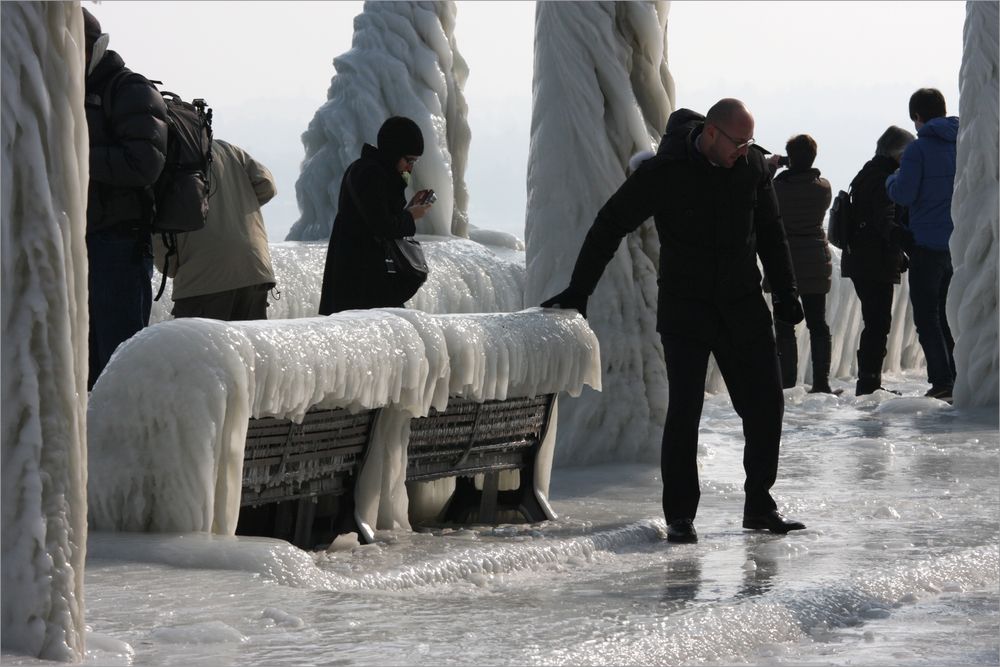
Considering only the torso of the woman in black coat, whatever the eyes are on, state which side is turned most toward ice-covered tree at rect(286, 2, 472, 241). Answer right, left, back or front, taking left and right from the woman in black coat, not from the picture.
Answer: left

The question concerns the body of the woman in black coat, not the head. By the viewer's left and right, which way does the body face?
facing to the right of the viewer

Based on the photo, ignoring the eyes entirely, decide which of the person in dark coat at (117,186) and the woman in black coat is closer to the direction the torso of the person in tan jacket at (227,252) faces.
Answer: the woman in black coat

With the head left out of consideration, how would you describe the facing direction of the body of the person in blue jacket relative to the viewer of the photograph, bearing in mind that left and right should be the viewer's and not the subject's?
facing away from the viewer and to the left of the viewer

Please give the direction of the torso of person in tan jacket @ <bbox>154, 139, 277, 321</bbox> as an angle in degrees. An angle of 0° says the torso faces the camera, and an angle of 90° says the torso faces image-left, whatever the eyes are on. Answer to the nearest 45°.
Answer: approximately 225°

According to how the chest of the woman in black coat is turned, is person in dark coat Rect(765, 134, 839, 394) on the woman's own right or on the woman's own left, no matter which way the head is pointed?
on the woman's own left

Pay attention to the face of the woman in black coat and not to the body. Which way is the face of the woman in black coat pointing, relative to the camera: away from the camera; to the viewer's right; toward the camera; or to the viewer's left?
to the viewer's right

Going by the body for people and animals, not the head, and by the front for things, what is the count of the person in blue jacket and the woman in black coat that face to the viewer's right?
1

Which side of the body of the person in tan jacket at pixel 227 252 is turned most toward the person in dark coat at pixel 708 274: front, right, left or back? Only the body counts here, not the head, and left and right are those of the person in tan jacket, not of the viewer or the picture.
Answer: right

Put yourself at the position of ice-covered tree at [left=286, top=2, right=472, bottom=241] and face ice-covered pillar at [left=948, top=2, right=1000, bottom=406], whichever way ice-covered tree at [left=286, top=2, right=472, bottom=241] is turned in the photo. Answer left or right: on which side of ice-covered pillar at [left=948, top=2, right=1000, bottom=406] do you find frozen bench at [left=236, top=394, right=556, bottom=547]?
right

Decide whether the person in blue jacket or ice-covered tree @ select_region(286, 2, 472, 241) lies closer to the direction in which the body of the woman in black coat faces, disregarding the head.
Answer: the person in blue jacket

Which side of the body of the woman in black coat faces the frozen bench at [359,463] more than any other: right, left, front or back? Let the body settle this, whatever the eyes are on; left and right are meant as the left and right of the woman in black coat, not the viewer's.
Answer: right

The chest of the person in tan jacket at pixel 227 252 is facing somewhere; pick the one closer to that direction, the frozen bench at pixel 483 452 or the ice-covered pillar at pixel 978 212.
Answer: the ice-covered pillar
